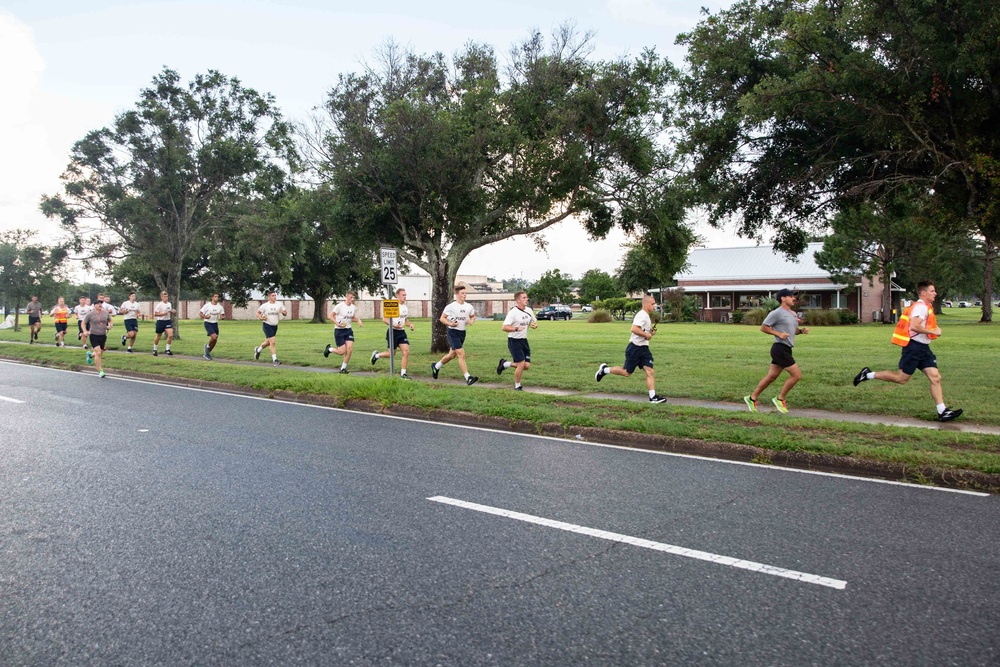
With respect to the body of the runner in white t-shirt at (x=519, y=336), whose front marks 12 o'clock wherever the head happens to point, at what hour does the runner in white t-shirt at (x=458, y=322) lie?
the runner in white t-shirt at (x=458, y=322) is roughly at 6 o'clock from the runner in white t-shirt at (x=519, y=336).

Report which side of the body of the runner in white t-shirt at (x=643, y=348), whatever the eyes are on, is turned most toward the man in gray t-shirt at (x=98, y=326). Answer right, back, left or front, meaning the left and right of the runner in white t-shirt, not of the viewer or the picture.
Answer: back

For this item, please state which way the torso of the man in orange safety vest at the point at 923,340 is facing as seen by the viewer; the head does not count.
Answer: to the viewer's right

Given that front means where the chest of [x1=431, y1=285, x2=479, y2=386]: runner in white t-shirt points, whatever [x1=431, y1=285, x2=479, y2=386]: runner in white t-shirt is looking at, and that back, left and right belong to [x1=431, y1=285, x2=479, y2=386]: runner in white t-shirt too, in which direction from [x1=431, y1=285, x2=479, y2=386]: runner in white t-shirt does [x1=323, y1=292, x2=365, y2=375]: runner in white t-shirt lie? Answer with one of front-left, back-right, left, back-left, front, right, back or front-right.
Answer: back

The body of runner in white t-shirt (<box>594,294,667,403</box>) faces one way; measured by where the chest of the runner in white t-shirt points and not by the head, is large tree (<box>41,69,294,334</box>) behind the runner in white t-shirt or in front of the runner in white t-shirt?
behind

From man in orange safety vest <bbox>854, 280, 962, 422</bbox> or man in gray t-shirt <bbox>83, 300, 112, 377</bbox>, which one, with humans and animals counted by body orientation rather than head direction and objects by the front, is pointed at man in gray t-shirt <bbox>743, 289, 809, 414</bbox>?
man in gray t-shirt <bbox>83, 300, 112, 377</bbox>

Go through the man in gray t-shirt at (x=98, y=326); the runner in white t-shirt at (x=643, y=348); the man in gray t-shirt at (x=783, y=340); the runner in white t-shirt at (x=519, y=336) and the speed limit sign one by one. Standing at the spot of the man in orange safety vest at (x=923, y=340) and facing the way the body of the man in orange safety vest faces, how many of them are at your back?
5

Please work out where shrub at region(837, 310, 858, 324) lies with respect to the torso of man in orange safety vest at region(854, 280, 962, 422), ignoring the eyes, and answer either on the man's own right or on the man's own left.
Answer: on the man's own left

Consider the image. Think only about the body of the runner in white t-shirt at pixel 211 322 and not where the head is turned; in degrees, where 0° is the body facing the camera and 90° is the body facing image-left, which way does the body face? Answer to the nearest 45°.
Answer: approximately 315°
